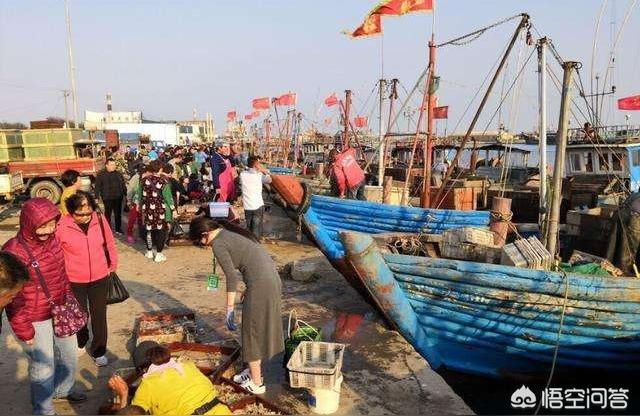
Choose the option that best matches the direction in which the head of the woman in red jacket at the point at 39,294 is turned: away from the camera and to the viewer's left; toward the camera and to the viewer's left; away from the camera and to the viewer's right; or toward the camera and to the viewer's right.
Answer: toward the camera and to the viewer's right

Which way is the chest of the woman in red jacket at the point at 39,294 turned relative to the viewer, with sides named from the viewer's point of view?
facing the viewer and to the right of the viewer

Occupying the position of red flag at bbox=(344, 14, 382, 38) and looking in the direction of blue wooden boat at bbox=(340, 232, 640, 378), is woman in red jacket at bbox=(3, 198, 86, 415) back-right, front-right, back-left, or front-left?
front-right

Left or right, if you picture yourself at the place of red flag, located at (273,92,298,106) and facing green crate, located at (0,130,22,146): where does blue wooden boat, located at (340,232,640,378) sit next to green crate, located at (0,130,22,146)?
left

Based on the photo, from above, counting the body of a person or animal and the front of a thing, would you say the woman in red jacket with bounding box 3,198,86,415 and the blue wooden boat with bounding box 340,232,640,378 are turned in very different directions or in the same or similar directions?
very different directions

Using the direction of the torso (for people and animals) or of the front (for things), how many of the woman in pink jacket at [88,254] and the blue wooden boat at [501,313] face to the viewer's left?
1

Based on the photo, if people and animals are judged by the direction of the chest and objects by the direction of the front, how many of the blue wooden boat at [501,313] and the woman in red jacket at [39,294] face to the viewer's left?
1

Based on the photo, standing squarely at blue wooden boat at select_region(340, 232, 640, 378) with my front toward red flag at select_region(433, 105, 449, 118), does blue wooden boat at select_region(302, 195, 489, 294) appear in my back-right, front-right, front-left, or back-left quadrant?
front-left

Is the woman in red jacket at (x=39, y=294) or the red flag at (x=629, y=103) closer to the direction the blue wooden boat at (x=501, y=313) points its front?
the woman in red jacket

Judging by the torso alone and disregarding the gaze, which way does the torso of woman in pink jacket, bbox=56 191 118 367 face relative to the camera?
toward the camera

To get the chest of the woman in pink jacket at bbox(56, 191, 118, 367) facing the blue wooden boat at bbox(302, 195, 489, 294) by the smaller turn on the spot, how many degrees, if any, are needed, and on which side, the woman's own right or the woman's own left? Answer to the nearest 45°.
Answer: approximately 135° to the woman's own left

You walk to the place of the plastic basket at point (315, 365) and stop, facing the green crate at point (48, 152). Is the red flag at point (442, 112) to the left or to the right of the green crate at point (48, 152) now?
right

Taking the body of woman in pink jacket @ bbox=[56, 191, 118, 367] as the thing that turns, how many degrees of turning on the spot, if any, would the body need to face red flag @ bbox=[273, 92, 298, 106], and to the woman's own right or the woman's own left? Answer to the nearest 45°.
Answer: approximately 135° to the woman's own left

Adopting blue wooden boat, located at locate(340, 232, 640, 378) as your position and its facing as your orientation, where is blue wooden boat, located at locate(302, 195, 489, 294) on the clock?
blue wooden boat, located at locate(302, 195, 489, 294) is roughly at 2 o'clock from blue wooden boat, located at locate(340, 232, 640, 378).

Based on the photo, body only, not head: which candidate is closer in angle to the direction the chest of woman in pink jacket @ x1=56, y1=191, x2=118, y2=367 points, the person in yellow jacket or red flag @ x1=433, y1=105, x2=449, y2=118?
the person in yellow jacket

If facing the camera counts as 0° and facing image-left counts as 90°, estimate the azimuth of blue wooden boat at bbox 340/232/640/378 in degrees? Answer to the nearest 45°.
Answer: approximately 90°
